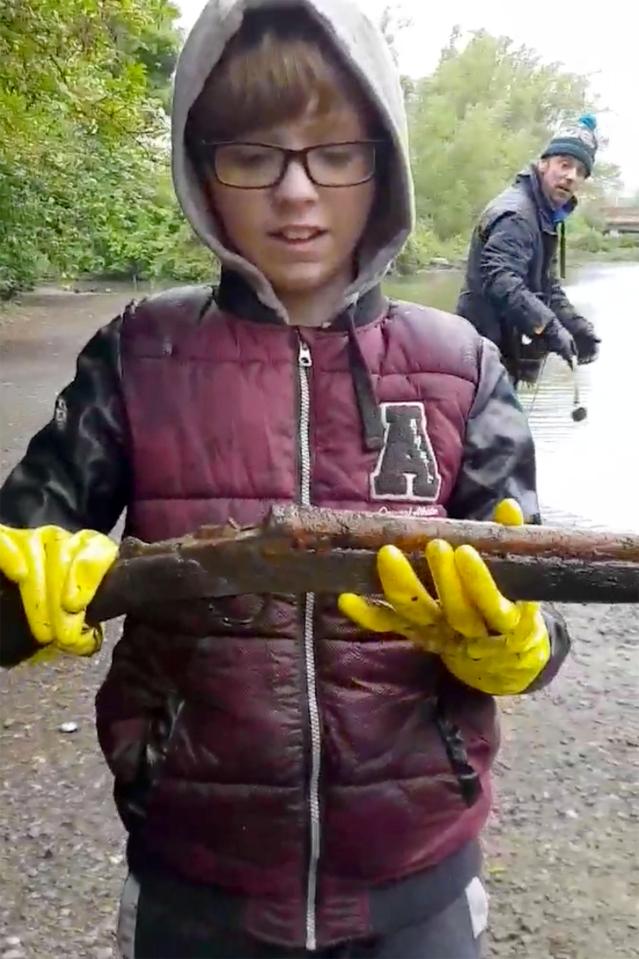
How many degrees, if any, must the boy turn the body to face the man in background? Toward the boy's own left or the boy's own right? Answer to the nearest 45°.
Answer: approximately 180°

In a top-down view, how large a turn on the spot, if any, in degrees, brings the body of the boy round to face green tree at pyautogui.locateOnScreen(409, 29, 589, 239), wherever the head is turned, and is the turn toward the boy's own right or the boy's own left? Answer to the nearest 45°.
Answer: approximately 180°

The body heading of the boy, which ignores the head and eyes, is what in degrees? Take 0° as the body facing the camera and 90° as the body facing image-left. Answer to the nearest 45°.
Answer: approximately 0°
